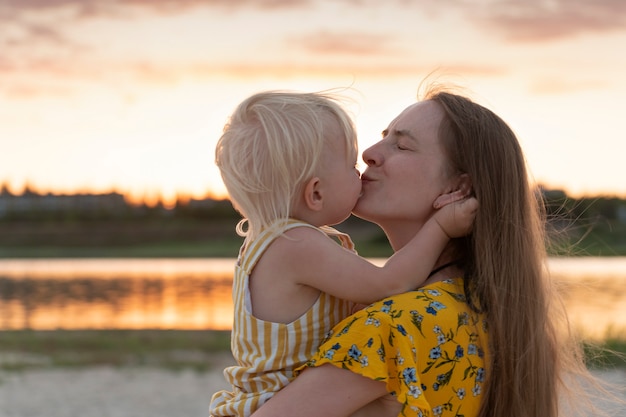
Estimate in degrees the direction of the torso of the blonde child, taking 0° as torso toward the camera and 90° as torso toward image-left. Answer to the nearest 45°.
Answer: approximately 270°
